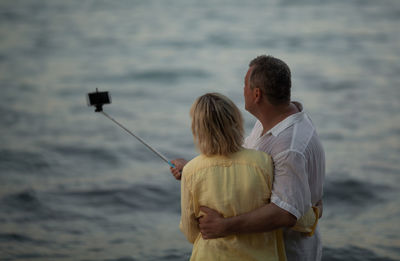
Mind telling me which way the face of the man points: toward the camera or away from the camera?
away from the camera

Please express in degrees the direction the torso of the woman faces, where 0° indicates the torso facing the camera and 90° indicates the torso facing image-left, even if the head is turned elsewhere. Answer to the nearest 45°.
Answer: approximately 180°

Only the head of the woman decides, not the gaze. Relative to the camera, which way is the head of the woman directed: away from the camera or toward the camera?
away from the camera
